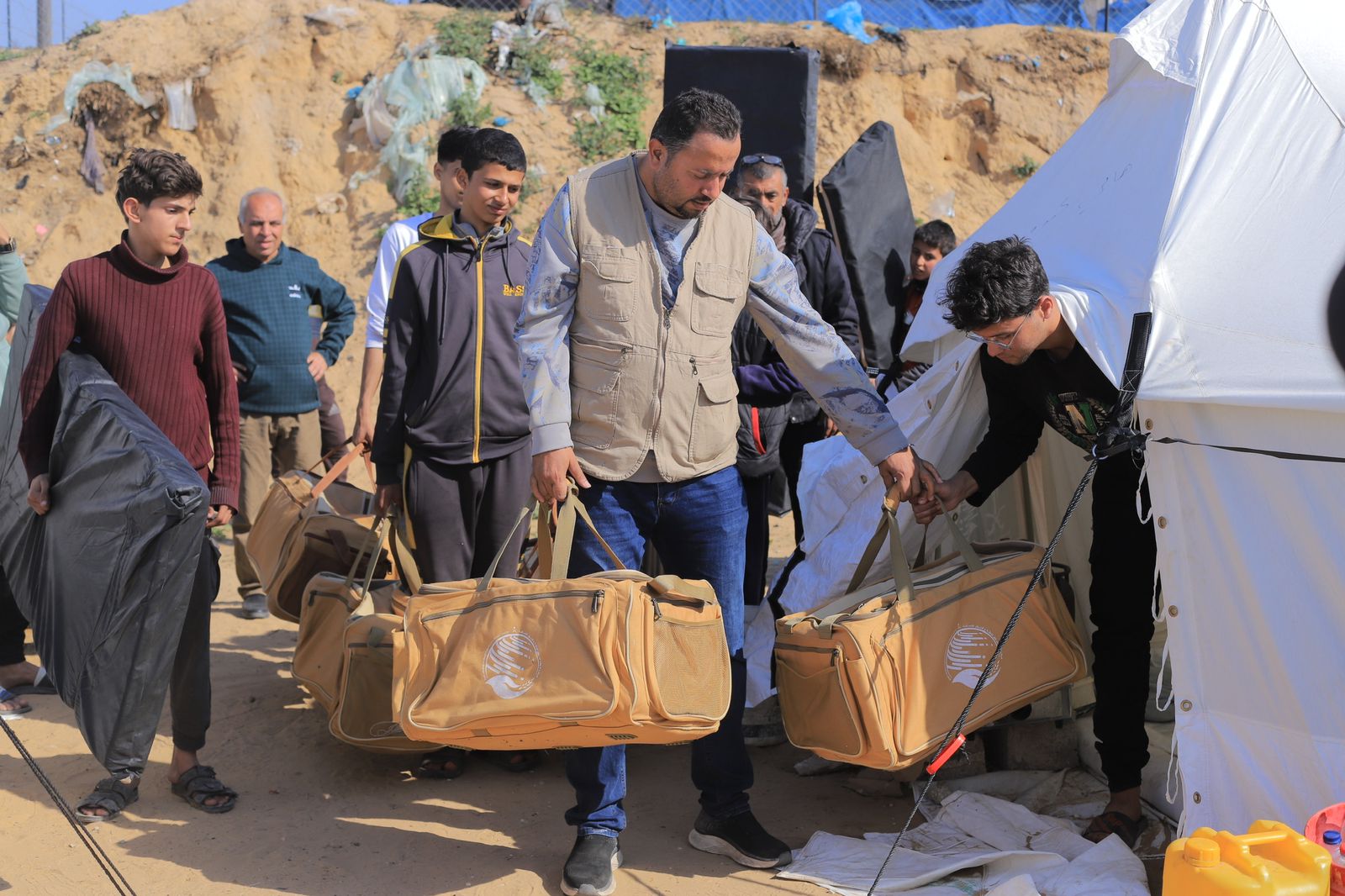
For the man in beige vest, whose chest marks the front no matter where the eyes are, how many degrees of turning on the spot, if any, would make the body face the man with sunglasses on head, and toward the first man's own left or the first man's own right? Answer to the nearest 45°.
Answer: approximately 180°

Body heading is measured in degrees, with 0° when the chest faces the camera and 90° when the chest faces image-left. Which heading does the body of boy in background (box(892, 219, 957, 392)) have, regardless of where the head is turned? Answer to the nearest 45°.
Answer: approximately 45°

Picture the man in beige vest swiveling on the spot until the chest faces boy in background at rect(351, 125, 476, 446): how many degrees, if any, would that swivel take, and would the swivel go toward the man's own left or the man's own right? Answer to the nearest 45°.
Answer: approximately 135° to the man's own right

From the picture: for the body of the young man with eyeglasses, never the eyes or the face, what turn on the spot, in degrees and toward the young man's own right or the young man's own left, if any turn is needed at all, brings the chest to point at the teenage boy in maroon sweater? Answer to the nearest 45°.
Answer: approximately 45° to the young man's own right

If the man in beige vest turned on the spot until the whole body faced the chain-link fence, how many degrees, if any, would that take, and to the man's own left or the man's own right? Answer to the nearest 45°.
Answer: approximately 180°

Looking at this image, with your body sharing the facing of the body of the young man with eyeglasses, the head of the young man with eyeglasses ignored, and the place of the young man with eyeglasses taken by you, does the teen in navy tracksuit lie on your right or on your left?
on your right
